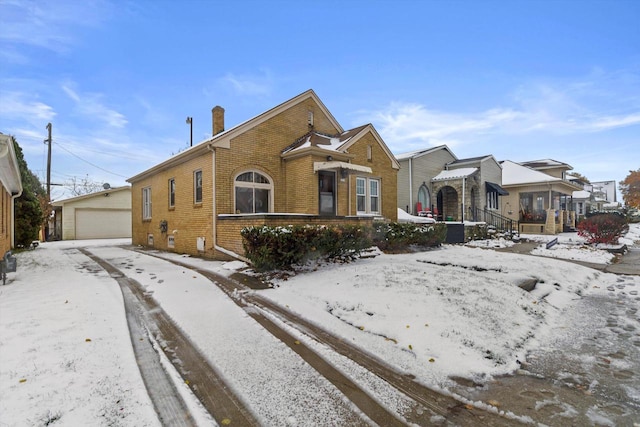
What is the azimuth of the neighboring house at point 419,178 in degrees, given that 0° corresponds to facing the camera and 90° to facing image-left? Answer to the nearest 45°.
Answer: approximately 315°

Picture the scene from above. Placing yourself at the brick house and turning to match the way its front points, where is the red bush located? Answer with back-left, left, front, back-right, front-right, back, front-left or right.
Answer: front-left

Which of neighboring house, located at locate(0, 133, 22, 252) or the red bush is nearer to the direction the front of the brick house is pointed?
the red bush

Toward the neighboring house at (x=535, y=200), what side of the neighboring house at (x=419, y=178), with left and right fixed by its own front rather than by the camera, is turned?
left

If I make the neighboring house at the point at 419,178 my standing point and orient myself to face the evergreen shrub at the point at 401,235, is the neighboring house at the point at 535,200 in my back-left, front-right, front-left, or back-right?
back-left
